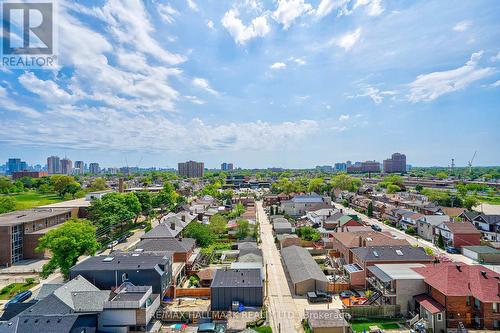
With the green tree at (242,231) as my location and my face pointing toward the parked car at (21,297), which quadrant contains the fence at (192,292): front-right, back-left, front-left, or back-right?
front-left

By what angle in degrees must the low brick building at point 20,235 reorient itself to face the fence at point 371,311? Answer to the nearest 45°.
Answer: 0° — it already faces it

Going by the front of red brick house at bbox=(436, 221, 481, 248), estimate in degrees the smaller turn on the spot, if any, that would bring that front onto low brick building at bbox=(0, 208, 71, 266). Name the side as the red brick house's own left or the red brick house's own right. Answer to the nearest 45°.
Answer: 0° — it already faces it

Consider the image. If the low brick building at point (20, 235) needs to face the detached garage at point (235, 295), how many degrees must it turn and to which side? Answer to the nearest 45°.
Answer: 0° — it already faces it

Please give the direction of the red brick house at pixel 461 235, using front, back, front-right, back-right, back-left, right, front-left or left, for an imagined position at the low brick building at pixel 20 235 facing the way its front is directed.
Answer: front

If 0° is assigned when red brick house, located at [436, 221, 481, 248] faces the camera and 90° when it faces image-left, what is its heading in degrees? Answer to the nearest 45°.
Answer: approximately 45°

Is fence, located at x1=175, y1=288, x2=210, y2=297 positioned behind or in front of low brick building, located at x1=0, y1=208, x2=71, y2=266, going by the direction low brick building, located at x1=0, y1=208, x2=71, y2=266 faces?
in front

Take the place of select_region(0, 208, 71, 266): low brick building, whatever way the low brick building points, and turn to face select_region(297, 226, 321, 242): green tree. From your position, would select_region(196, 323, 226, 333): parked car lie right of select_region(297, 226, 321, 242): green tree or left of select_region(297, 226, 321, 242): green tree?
right

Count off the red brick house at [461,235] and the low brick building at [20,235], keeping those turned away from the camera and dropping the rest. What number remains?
0

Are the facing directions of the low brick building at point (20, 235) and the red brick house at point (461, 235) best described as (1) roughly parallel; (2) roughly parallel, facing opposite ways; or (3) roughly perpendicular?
roughly parallel, facing opposite ways

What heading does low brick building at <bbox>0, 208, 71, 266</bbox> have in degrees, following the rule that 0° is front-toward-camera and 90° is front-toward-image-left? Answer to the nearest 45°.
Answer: approximately 315°

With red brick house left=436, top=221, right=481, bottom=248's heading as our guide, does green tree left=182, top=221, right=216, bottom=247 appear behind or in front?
in front
